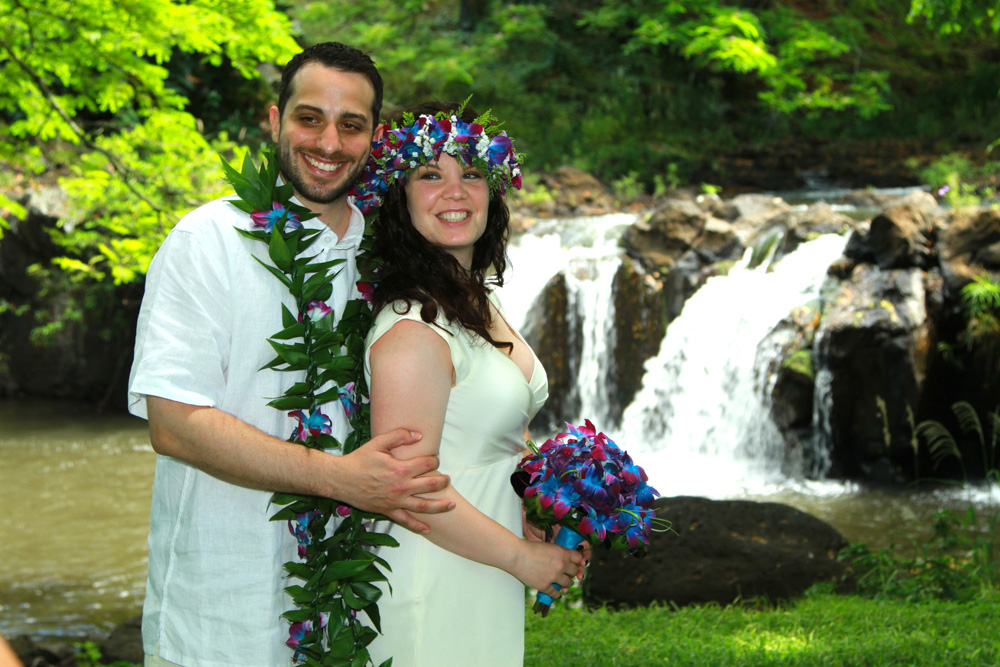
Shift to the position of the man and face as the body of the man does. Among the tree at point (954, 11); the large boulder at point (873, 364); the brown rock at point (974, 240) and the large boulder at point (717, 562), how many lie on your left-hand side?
4

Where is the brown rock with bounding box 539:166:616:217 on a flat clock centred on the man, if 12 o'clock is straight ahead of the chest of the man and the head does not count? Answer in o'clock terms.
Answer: The brown rock is roughly at 8 o'clock from the man.

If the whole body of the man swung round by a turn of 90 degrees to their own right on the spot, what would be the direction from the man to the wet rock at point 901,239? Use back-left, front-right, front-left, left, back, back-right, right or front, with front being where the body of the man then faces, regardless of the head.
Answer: back

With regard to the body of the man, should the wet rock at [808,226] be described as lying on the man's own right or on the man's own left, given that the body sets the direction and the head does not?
on the man's own left

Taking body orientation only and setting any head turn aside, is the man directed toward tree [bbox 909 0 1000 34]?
no

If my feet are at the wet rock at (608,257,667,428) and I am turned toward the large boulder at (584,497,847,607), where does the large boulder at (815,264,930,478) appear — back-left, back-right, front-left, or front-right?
front-left

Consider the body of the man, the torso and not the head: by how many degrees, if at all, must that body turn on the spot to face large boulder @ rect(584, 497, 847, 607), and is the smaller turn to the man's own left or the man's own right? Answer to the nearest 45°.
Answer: approximately 90° to the man's own left

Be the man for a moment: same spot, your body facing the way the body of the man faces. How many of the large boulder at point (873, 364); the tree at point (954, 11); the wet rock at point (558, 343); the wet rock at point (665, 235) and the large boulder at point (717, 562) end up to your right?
0

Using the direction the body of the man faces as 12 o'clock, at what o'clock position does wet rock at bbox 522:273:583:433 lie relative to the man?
The wet rock is roughly at 8 o'clock from the man.

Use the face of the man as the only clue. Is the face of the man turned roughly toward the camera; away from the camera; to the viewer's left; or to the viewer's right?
toward the camera

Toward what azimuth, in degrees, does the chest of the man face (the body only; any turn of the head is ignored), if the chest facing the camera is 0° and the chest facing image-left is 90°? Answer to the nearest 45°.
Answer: approximately 315°

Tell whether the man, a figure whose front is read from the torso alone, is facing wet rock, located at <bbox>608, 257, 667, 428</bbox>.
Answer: no

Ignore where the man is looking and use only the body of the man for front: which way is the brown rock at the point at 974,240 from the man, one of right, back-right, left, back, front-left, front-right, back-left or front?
left

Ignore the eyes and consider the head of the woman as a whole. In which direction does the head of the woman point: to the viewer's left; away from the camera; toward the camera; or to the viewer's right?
toward the camera

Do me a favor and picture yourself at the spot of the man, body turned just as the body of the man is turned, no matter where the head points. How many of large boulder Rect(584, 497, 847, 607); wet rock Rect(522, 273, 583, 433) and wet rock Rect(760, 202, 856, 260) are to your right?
0
